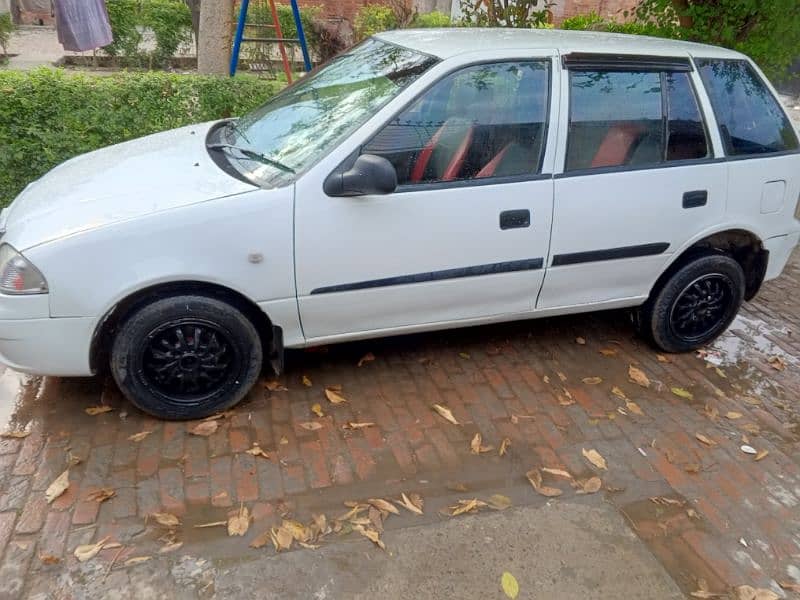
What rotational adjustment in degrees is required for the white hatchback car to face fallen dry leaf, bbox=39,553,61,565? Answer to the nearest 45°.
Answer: approximately 45° to its left

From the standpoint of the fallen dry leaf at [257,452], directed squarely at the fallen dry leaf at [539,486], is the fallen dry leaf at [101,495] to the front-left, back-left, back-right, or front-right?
back-right

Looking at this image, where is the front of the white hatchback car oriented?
to the viewer's left

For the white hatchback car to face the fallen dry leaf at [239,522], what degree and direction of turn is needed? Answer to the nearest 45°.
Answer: approximately 45° to its left

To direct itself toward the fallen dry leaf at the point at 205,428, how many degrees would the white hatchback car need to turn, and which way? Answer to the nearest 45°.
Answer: approximately 45° to its left

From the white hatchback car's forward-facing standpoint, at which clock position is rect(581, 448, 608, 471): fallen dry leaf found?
The fallen dry leaf is roughly at 7 o'clock from the white hatchback car.
